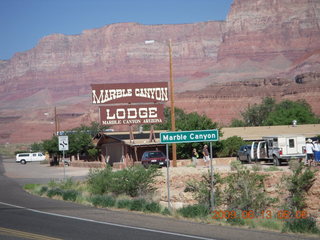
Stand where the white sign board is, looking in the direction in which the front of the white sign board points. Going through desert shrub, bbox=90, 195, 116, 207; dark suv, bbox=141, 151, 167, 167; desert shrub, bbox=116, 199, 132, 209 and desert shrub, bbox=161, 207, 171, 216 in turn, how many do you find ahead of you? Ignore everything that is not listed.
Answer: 3

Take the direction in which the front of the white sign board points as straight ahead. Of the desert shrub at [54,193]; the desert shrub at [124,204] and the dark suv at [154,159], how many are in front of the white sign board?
2

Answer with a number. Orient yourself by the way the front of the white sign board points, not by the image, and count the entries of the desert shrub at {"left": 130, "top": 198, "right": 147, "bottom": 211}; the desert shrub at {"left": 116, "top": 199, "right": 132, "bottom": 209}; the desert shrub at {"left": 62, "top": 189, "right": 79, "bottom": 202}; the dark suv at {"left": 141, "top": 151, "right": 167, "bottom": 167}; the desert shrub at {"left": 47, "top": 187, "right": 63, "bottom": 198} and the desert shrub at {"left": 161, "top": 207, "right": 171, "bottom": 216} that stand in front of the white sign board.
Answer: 5

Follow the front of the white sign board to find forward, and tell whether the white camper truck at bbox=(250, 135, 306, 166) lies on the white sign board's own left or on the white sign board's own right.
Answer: on the white sign board's own left

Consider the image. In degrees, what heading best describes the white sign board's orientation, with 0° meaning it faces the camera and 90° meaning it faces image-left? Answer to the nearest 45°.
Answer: approximately 0°

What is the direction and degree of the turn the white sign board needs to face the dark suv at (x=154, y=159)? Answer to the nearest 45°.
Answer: approximately 135° to its left

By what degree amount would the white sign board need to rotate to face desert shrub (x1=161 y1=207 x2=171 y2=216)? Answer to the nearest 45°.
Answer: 0° — it already faces it

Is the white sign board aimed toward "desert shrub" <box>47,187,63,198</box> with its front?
yes

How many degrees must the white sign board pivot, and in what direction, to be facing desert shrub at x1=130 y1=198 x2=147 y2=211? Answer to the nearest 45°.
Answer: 0° — it already faces it

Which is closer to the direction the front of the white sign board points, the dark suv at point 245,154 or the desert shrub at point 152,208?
the desert shrub

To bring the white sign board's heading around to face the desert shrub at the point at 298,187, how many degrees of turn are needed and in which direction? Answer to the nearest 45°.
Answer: approximately 45° to its left

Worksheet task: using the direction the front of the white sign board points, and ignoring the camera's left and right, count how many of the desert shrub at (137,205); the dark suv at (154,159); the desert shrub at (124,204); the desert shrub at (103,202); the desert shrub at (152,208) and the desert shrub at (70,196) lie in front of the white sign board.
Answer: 5

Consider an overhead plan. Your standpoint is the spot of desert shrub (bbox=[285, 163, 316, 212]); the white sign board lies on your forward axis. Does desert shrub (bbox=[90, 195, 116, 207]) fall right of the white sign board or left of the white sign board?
left

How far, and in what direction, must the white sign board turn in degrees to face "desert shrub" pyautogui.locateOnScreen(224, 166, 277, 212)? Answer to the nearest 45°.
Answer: approximately 45° to its left
